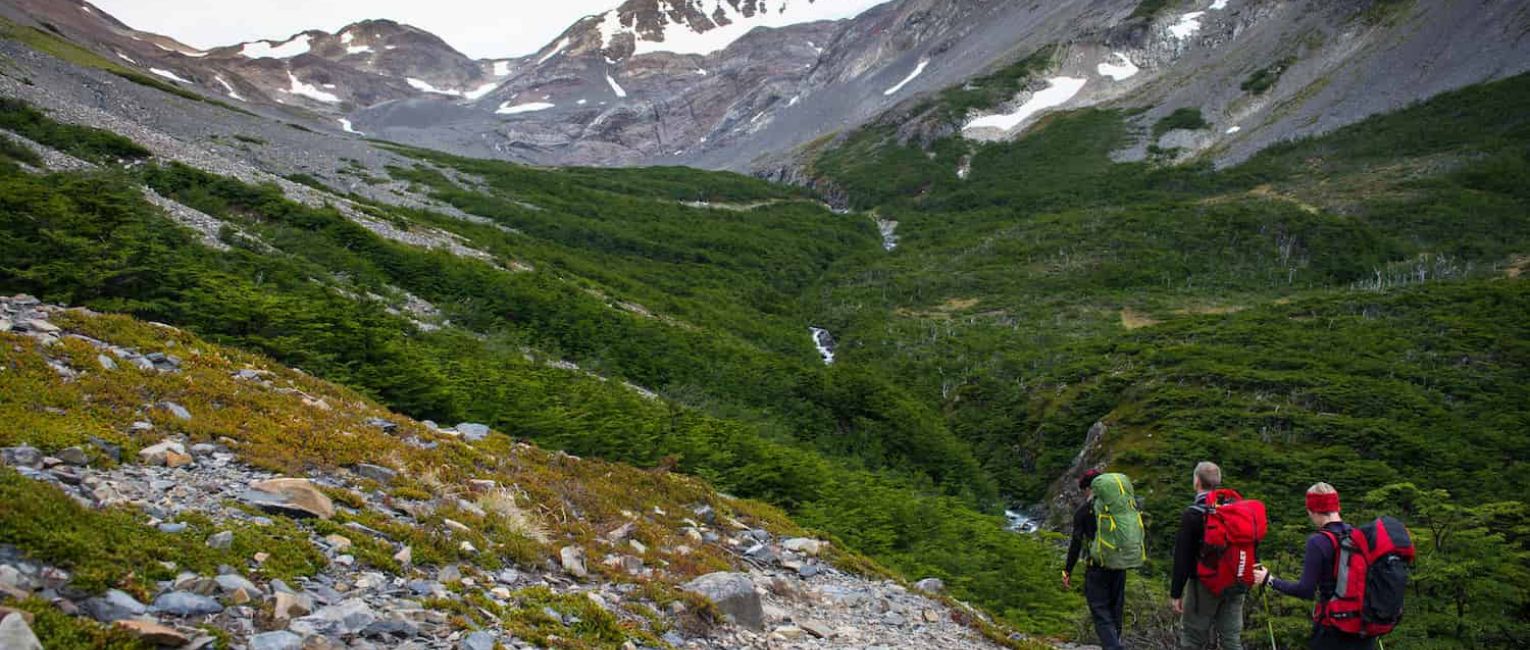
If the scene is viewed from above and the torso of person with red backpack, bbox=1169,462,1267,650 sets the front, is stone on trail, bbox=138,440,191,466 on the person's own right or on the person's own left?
on the person's own left

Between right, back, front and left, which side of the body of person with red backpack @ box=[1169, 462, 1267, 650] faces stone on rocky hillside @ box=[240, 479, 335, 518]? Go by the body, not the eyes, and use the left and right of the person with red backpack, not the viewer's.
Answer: left

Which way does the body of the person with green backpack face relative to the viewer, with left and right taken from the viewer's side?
facing away from the viewer and to the left of the viewer

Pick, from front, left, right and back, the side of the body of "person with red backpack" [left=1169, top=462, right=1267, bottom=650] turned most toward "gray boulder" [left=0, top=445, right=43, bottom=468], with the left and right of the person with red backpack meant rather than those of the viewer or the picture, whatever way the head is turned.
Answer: left

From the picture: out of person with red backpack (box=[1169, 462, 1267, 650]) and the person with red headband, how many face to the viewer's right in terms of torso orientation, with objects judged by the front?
0

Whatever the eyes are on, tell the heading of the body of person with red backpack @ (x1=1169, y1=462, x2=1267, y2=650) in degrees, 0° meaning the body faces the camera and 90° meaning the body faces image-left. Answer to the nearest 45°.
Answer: approximately 135°

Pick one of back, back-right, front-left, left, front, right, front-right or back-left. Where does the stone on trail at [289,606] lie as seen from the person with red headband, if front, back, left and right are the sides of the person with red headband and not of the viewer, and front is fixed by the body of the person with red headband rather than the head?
front-left

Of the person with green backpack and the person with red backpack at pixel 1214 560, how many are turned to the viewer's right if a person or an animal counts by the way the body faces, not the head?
0

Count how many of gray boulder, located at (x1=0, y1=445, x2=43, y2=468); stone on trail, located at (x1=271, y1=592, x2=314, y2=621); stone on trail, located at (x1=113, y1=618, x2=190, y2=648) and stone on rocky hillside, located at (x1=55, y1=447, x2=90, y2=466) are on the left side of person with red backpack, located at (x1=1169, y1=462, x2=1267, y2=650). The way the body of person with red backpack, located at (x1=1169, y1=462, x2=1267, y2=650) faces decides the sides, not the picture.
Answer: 4

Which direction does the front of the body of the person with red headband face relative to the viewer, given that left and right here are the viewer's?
facing to the left of the viewer

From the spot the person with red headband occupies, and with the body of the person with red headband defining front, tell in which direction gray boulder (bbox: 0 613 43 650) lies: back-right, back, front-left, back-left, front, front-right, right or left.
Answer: front-left
